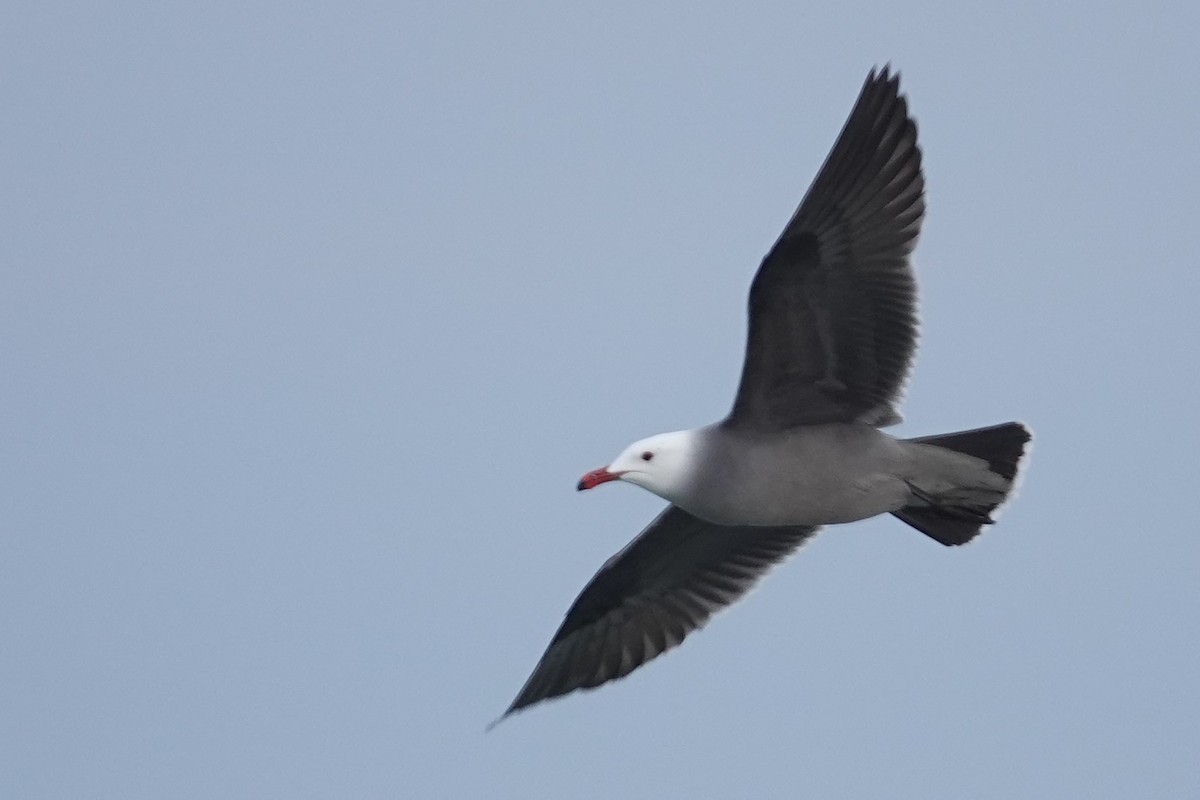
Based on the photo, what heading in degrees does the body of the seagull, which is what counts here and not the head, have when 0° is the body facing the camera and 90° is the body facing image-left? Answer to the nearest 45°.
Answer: approximately 90°
